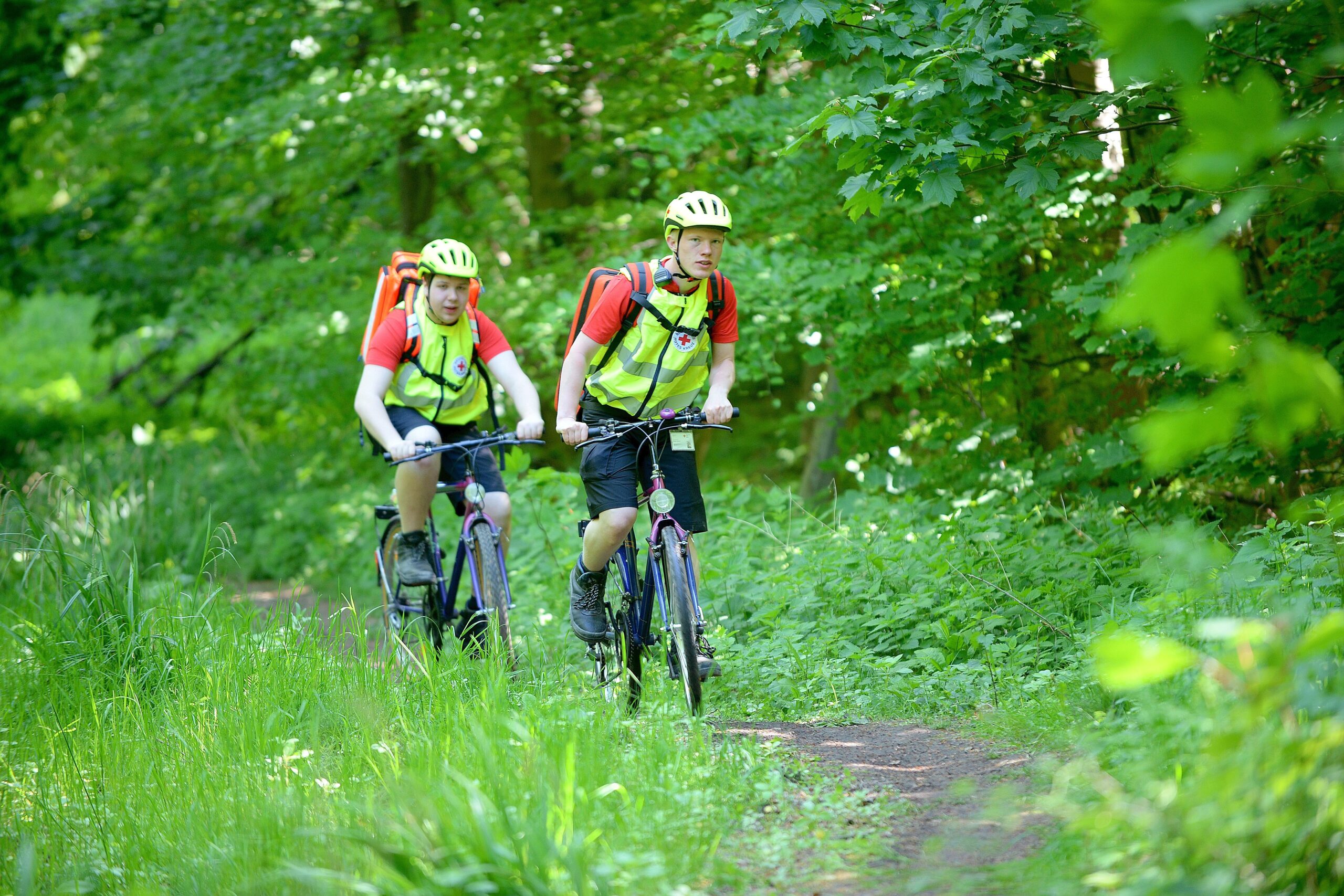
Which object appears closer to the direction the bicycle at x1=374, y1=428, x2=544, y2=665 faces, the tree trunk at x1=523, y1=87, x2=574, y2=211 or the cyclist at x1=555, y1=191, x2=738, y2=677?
the cyclist

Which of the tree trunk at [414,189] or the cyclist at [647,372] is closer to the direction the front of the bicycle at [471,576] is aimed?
the cyclist

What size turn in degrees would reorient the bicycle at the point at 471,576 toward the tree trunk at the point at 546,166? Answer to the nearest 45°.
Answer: approximately 135° to its left

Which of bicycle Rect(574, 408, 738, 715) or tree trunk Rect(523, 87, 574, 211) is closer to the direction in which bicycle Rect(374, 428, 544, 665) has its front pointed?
the bicycle

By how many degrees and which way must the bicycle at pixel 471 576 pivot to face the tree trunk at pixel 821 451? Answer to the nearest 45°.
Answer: approximately 90° to its left

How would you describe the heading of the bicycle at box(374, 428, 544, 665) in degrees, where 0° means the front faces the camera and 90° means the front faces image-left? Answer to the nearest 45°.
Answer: approximately 315°

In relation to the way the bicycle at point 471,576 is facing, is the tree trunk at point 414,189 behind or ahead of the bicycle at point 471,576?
behind
